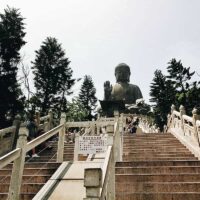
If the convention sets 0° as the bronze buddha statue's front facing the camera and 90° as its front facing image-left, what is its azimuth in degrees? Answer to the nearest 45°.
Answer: approximately 45°

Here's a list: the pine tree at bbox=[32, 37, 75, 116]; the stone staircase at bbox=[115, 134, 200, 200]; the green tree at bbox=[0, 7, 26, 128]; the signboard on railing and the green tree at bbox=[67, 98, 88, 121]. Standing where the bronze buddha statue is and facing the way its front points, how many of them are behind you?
0

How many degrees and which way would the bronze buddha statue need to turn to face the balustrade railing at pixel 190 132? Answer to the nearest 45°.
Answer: approximately 45° to its left

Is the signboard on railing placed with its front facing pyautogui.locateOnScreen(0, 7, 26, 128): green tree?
no

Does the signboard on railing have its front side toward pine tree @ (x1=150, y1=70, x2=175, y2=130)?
no

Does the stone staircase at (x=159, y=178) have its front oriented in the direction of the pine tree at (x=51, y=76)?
no

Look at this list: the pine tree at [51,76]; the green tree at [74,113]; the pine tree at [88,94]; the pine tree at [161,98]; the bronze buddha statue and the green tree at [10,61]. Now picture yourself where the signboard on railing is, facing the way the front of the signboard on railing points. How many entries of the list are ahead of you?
0

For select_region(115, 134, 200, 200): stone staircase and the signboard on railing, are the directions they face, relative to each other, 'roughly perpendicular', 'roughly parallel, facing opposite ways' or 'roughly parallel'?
roughly parallel

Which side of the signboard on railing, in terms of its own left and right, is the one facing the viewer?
front

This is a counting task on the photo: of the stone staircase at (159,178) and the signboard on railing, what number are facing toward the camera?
2

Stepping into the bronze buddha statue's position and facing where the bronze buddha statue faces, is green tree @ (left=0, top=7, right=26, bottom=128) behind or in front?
in front
